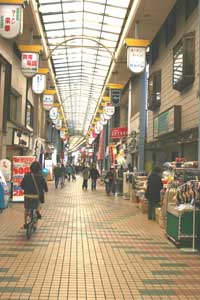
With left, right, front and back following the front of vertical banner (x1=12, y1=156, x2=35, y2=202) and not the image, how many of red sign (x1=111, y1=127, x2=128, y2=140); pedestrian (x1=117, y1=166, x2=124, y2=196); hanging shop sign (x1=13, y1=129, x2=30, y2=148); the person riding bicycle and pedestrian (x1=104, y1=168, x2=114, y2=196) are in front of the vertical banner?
1

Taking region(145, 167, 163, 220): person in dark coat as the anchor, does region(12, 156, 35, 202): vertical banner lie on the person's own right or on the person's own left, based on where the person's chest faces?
on the person's own left

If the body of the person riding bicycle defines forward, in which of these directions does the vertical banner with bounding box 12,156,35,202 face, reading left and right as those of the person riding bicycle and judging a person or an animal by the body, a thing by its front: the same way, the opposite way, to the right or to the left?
the opposite way

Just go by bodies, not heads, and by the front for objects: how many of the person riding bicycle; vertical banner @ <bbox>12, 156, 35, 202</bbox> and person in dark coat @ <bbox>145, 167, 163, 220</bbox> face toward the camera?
1

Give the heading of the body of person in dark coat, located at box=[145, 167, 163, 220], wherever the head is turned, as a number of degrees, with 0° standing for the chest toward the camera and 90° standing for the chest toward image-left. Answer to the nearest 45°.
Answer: approximately 225°

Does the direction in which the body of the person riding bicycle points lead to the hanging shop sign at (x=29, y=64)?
yes

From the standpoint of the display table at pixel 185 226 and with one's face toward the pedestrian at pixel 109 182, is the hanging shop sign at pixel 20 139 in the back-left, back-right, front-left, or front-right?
front-left

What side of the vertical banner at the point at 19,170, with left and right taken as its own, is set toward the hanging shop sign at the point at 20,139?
back

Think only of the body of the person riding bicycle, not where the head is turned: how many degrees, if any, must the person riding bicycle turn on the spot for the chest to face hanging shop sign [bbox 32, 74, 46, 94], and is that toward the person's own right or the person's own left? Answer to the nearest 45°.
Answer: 0° — they already face it

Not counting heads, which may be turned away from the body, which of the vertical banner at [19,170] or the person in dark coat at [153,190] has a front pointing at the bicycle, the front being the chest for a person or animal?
the vertical banner

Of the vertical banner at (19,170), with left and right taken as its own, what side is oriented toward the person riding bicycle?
front

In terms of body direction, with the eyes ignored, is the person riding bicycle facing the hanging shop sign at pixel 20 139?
yes

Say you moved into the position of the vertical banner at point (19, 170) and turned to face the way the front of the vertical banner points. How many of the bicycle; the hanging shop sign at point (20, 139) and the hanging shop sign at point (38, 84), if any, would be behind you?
2

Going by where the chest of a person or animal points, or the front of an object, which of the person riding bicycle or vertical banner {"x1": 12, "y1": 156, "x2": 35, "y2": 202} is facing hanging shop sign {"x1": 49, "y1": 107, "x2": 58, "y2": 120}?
the person riding bicycle

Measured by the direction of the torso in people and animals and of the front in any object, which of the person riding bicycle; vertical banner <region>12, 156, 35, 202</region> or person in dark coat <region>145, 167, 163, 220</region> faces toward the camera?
the vertical banner

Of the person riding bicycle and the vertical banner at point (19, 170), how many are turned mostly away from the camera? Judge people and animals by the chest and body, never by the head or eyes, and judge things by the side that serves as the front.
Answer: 1

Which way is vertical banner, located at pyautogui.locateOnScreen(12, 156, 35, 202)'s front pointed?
toward the camera

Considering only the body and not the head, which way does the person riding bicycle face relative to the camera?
away from the camera
